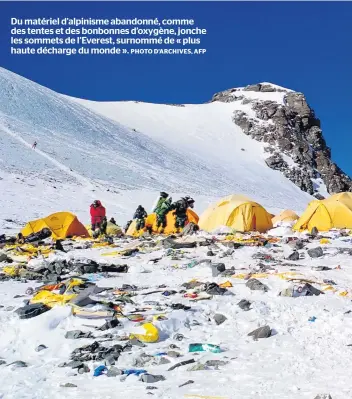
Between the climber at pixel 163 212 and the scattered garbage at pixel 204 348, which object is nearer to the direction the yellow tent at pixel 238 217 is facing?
the scattered garbage

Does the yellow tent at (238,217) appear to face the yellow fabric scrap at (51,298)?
no

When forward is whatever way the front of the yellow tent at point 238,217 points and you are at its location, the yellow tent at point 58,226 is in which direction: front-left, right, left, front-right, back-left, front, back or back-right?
back-right

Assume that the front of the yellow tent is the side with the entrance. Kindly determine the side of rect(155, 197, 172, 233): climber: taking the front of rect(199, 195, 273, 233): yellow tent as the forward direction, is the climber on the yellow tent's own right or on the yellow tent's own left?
on the yellow tent's own right

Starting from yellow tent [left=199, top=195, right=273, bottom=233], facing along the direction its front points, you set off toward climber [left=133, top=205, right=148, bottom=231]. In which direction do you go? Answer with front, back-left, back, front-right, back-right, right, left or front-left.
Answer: back-right

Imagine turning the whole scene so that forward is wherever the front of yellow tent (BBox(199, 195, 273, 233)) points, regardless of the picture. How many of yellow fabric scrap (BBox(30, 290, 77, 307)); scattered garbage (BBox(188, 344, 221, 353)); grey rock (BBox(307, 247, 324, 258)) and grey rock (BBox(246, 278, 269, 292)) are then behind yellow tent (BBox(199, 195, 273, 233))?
0

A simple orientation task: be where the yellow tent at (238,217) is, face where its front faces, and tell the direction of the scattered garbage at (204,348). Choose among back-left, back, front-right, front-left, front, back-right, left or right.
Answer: front-right

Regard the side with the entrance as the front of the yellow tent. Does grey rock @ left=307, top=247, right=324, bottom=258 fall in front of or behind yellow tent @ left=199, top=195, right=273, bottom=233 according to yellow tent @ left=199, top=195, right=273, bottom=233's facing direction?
in front

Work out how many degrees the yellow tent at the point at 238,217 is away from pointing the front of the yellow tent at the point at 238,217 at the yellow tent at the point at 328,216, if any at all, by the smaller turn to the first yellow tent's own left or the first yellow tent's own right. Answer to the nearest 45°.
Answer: approximately 45° to the first yellow tent's own left

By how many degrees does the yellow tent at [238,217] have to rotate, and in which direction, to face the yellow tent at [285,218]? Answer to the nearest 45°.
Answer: approximately 90° to its left

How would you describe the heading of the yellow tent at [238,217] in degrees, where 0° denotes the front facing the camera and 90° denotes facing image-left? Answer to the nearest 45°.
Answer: approximately 315°

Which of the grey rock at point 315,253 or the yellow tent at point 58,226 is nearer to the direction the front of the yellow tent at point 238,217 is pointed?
the grey rock

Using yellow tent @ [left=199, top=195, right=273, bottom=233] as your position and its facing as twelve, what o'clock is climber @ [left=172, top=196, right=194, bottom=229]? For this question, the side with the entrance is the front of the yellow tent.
The climber is roughly at 4 o'clock from the yellow tent.

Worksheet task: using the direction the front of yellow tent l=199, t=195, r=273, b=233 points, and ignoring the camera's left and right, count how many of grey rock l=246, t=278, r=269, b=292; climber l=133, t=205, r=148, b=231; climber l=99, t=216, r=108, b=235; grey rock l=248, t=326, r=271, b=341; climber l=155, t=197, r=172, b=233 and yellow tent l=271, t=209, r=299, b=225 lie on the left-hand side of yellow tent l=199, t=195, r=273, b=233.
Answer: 1

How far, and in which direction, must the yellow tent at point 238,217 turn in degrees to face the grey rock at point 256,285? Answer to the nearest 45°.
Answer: approximately 45° to its right

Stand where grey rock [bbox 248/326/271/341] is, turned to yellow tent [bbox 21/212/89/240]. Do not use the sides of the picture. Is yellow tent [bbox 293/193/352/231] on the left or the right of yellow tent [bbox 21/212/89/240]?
right
